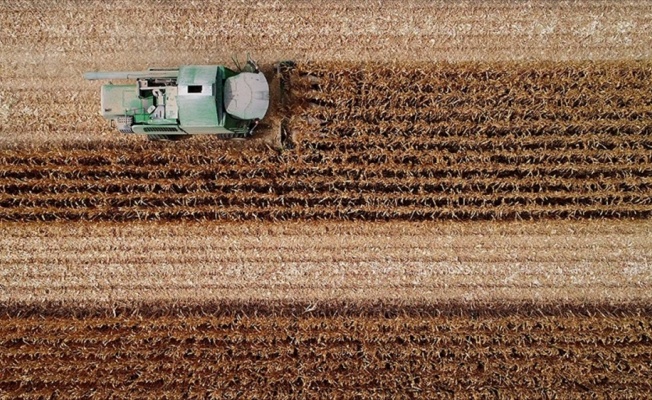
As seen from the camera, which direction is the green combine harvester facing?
to the viewer's right

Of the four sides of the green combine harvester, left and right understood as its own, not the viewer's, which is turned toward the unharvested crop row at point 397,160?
front
